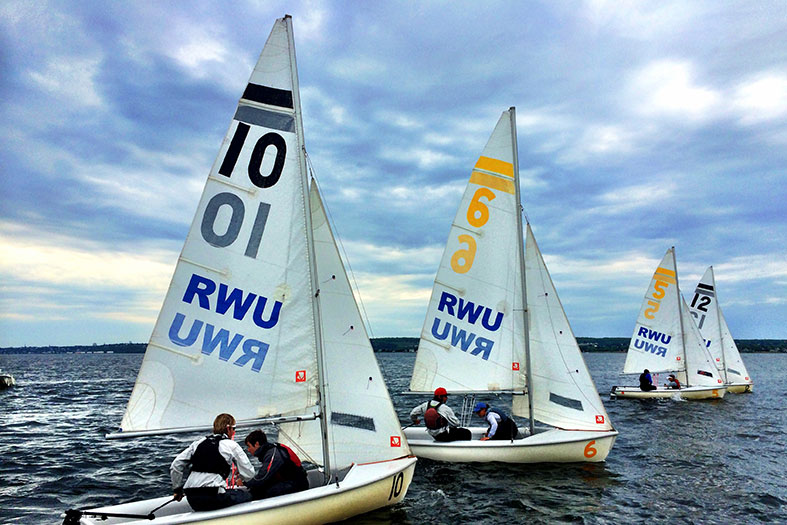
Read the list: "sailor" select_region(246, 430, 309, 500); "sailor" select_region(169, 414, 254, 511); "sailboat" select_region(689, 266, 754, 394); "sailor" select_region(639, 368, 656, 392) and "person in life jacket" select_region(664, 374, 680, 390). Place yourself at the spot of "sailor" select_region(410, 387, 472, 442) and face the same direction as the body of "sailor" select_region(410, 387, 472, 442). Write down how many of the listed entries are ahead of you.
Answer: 3

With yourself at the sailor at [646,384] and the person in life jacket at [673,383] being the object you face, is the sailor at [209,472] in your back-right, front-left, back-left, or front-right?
back-right

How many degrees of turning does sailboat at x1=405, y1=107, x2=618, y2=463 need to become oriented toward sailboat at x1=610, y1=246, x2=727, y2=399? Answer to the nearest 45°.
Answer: approximately 45° to its left

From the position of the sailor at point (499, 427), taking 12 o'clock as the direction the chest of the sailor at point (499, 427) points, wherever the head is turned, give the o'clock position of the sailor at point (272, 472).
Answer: the sailor at point (272, 472) is roughly at 10 o'clock from the sailor at point (499, 427).

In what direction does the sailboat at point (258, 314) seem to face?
to the viewer's right

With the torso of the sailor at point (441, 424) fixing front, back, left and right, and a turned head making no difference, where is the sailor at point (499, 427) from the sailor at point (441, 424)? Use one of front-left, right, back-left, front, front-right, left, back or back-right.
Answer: front-right

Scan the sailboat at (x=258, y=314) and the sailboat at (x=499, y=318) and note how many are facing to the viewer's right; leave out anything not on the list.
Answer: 2

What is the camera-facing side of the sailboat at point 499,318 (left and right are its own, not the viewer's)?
right

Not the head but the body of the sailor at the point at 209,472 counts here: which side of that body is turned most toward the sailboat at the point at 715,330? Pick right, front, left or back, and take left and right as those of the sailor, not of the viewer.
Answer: front

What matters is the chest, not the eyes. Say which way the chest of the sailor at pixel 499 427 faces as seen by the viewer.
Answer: to the viewer's left

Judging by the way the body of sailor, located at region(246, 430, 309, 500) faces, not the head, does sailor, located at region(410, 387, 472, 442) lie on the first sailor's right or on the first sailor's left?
on the first sailor's right

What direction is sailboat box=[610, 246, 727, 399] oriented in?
to the viewer's right

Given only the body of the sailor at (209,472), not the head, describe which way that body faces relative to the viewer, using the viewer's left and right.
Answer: facing away from the viewer and to the right of the viewer
